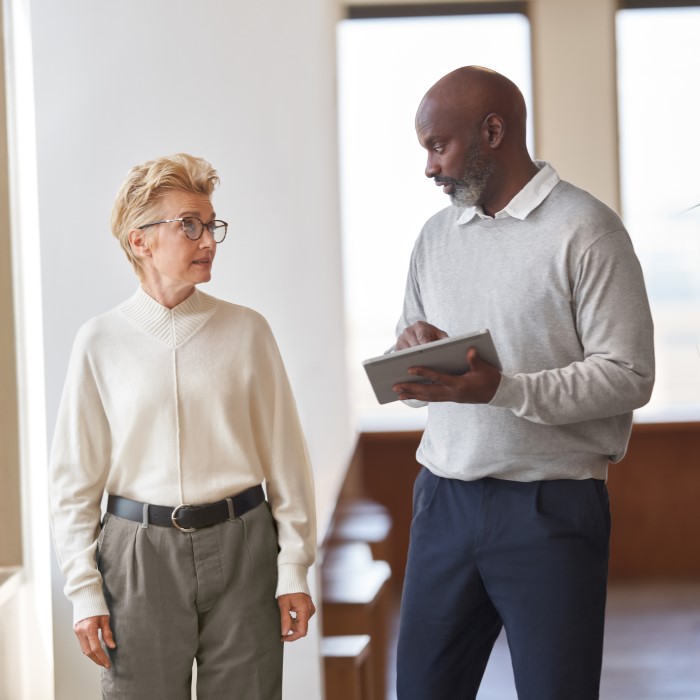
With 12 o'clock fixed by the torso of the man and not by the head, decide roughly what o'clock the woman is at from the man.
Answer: The woman is roughly at 1 o'clock from the man.

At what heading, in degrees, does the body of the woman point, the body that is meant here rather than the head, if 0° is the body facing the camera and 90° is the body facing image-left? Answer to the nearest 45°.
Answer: approximately 0°

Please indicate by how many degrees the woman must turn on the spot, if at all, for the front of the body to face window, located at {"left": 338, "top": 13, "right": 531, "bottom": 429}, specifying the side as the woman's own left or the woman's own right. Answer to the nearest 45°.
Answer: approximately 180°

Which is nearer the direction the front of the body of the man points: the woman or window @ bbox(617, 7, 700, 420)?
the woman

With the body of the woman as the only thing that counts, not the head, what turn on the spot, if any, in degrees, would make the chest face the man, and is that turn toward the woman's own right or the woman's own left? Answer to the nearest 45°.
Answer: approximately 90° to the woman's own left

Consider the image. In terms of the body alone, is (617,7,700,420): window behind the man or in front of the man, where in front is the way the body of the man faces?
behind

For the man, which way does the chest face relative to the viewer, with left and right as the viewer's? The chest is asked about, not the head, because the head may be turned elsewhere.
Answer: facing the viewer and to the left of the viewer

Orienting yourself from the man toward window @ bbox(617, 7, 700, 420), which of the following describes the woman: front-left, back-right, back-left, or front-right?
back-left

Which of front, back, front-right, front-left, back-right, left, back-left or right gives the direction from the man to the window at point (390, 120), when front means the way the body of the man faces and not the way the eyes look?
back-right

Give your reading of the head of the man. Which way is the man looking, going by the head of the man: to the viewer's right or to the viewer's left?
to the viewer's left

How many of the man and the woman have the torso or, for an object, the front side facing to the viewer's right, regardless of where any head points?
0
